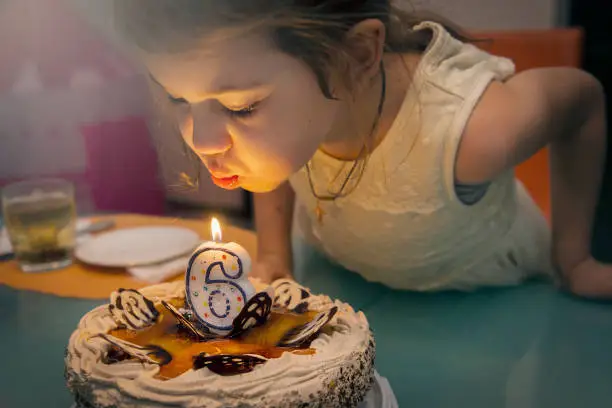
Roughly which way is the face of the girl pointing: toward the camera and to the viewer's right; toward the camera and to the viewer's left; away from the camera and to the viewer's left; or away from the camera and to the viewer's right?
toward the camera and to the viewer's left

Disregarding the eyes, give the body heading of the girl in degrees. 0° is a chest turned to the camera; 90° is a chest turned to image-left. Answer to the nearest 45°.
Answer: approximately 45°
